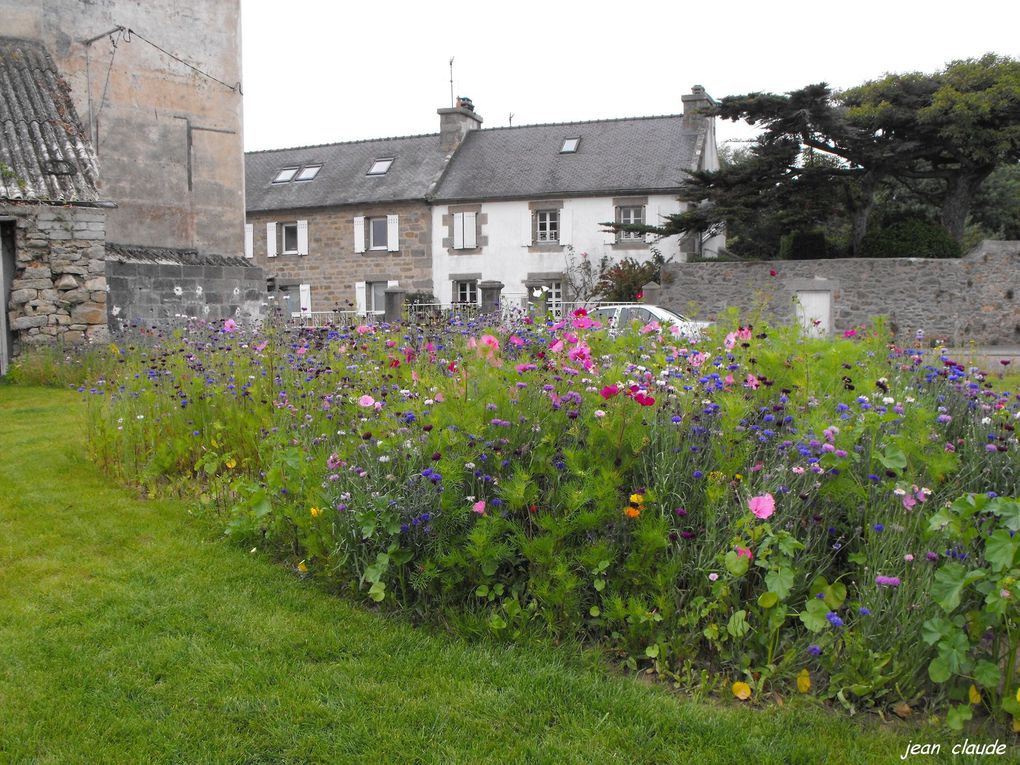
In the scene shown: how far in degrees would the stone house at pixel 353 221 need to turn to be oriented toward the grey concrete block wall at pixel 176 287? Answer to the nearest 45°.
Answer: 0° — it already faces it

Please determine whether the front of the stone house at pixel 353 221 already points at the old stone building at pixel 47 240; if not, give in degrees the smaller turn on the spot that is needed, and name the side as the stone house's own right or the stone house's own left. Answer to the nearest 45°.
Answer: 0° — it already faces it

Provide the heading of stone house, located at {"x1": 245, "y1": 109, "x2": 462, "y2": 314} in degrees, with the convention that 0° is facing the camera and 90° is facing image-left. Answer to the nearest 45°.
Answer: approximately 0°

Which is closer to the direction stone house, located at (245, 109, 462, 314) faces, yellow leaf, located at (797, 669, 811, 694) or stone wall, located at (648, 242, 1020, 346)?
the yellow leaf

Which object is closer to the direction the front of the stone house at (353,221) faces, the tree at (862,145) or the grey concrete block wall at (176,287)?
the grey concrete block wall

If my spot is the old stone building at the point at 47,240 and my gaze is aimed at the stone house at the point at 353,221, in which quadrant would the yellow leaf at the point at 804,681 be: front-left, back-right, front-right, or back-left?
back-right

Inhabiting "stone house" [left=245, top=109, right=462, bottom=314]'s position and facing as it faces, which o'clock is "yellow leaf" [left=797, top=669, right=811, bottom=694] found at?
The yellow leaf is roughly at 12 o'clock from the stone house.
